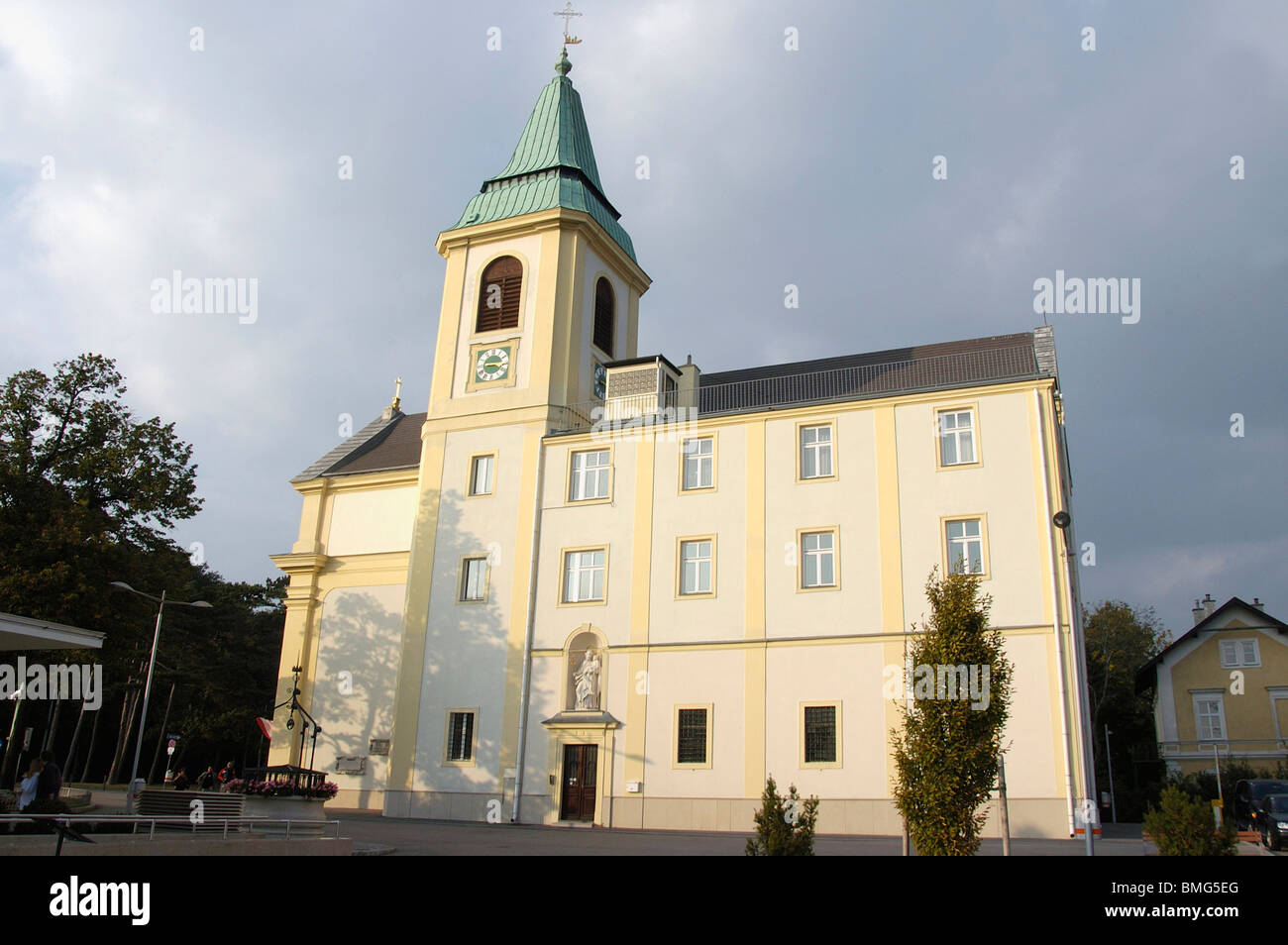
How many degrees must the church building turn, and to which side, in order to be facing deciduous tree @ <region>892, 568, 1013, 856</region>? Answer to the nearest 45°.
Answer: approximately 90° to its left

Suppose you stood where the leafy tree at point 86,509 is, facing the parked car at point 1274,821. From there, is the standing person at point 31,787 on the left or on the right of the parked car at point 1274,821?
right

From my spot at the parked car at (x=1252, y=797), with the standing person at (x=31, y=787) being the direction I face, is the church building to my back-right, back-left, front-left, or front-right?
front-right

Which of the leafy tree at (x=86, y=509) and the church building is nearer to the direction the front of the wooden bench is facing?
the leafy tree

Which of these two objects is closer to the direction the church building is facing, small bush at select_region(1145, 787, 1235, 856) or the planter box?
the planter box
